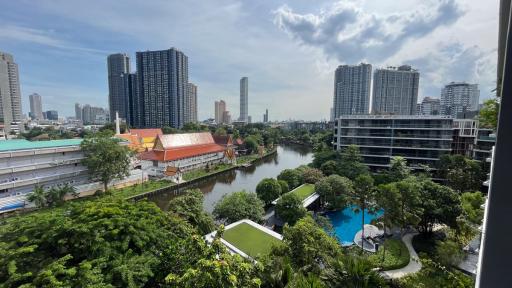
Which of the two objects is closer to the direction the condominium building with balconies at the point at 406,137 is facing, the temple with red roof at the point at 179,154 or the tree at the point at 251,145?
the temple with red roof

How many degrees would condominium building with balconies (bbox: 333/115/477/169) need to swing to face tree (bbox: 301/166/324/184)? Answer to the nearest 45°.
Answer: approximately 45° to its right

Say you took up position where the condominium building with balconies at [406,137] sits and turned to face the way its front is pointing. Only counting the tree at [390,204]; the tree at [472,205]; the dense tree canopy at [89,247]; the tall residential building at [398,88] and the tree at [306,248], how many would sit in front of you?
4

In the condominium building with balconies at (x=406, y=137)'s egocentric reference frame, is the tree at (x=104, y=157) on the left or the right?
on its right

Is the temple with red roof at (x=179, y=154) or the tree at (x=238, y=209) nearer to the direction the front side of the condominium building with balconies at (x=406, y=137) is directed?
the tree

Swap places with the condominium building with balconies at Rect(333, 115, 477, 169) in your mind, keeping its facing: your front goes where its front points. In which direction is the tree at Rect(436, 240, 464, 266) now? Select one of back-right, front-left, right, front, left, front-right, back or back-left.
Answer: front

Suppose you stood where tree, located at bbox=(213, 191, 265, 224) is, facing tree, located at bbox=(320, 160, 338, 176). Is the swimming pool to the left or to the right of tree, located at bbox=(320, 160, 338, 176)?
right

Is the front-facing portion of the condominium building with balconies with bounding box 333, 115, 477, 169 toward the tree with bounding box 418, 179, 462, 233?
yes

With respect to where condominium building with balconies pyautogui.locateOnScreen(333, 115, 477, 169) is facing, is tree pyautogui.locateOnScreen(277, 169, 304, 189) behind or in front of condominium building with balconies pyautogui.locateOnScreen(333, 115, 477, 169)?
in front

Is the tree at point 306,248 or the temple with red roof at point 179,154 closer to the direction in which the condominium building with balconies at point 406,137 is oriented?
the tree

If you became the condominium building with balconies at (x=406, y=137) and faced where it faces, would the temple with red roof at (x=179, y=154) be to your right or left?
on your right

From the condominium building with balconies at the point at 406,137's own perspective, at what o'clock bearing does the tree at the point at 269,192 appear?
The tree is roughly at 1 o'clock from the condominium building with balconies.

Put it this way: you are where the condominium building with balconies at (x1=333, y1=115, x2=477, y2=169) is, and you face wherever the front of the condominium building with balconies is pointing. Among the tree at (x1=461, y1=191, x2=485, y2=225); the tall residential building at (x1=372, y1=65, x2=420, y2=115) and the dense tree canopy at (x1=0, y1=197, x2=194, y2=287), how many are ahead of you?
2

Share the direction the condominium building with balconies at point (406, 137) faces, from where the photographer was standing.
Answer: facing the viewer

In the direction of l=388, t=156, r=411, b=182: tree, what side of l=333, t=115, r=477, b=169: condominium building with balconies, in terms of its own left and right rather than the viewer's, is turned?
front
